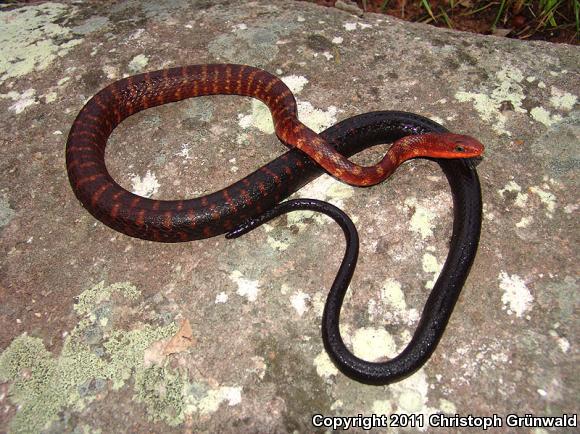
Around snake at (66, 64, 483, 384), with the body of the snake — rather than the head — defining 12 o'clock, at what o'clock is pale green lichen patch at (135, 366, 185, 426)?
The pale green lichen patch is roughly at 4 o'clock from the snake.

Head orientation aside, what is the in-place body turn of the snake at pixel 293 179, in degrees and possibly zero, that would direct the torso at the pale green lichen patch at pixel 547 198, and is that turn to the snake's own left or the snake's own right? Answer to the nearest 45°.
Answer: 0° — it already faces it

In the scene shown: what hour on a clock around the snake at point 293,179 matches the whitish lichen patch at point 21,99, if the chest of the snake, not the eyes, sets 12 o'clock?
The whitish lichen patch is roughly at 7 o'clock from the snake.

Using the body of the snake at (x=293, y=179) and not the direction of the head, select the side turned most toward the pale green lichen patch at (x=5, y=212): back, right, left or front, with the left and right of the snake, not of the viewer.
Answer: back

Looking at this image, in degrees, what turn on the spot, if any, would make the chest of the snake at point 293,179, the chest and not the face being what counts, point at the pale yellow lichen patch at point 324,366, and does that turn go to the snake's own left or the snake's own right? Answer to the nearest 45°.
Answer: approximately 90° to the snake's own right

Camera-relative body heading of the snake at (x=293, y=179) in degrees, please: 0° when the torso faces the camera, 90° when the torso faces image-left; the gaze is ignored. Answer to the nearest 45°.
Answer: approximately 270°

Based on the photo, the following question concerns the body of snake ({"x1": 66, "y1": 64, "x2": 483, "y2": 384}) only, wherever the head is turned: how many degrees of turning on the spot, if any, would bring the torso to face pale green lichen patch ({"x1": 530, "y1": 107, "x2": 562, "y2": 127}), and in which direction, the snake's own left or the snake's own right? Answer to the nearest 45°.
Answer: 0° — it already faces it

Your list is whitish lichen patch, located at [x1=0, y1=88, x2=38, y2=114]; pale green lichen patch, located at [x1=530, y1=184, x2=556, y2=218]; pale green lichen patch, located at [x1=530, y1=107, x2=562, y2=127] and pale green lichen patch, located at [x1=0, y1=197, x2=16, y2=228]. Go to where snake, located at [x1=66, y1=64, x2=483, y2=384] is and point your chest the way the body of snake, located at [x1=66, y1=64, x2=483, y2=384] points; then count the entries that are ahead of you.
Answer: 2

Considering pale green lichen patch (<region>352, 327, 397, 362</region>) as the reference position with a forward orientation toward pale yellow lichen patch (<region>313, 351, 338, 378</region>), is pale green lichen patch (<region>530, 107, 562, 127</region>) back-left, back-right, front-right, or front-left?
back-right

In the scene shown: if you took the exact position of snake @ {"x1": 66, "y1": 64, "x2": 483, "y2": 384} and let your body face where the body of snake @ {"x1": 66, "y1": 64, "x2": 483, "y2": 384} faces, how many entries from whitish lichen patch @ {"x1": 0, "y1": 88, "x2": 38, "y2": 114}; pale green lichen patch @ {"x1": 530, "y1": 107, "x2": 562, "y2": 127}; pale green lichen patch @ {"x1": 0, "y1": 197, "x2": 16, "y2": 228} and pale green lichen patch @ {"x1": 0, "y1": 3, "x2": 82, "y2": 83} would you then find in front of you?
1

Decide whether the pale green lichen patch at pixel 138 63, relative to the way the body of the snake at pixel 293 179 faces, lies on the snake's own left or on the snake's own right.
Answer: on the snake's own left

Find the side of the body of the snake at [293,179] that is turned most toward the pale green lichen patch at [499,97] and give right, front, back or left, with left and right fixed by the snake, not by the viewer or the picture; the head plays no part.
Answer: front
